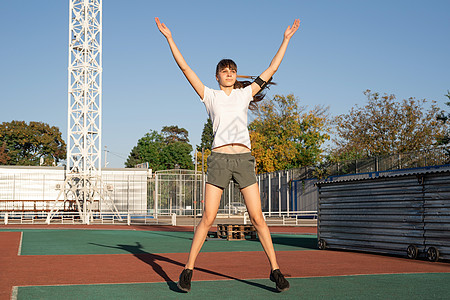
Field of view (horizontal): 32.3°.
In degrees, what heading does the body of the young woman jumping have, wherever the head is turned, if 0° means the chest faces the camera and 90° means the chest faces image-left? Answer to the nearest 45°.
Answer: approximately 0°

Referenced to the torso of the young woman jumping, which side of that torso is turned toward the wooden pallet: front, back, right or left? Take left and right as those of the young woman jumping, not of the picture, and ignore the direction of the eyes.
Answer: back
